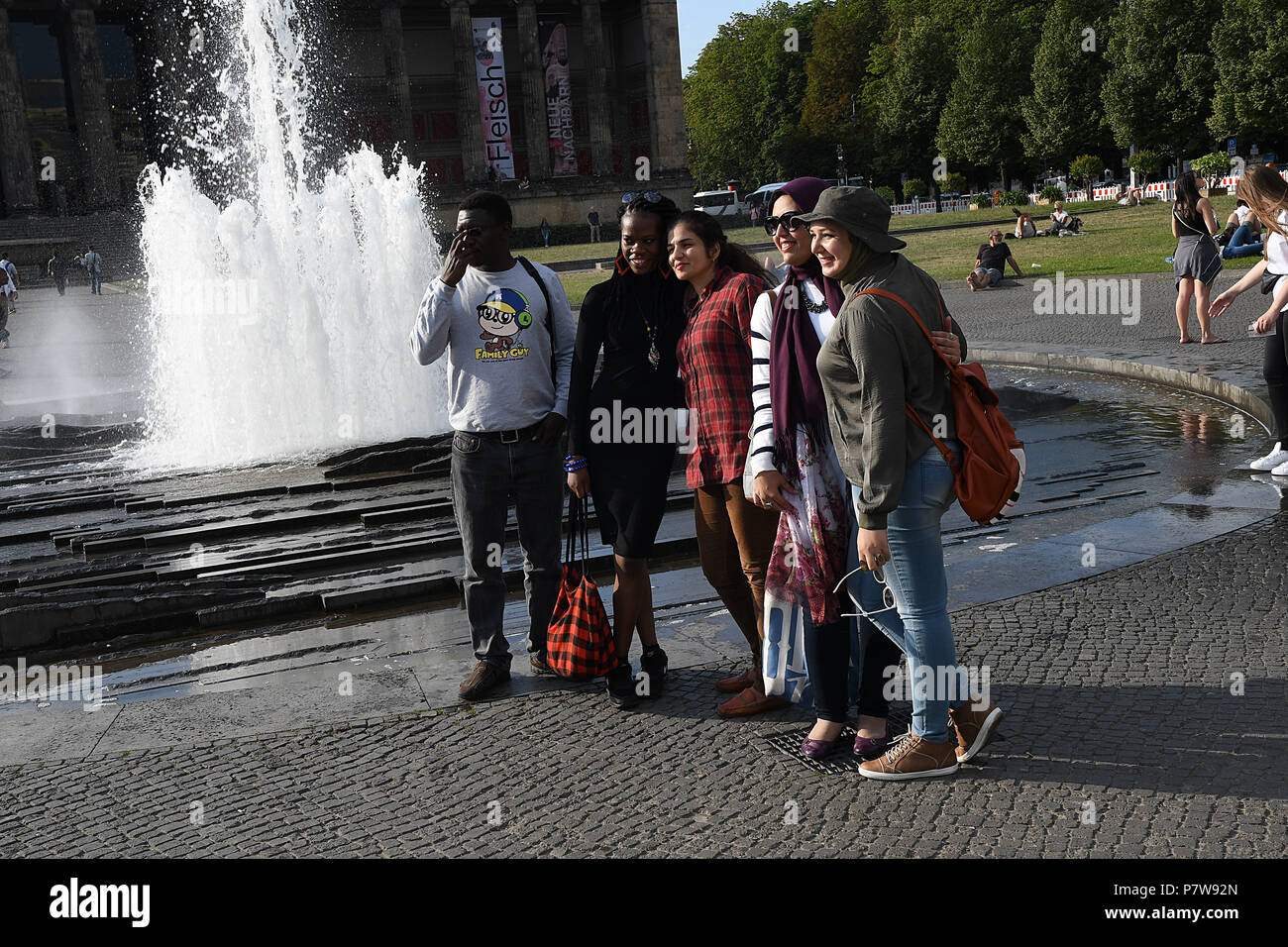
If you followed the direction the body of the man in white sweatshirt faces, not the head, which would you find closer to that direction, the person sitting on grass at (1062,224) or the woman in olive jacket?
the woman in olive jacket

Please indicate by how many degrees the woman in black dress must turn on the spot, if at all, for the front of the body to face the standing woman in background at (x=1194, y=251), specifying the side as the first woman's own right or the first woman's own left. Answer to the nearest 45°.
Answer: approximately 135° to the first woman's own left

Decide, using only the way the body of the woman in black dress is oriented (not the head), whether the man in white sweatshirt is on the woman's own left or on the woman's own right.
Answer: on the woman's own right

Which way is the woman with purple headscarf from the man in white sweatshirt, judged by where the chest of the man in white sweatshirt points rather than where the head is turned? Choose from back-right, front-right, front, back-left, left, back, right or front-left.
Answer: front-left

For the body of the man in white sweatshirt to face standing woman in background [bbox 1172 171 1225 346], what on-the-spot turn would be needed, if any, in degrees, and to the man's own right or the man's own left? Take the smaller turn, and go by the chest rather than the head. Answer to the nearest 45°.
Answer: approximately 135° to the man's own left

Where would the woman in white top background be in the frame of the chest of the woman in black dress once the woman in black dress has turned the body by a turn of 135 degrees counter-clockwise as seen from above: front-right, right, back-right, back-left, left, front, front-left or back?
front

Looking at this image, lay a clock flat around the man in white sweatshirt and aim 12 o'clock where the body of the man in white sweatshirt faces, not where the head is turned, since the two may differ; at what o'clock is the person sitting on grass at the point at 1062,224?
The person sitting on grass is roughly at 7 o'clock from the man in white sweatshirt.

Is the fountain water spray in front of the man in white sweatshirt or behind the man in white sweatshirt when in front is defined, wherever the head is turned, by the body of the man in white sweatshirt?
behind

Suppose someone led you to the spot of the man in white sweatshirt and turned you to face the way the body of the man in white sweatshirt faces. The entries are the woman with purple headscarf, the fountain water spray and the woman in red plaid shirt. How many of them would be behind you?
1

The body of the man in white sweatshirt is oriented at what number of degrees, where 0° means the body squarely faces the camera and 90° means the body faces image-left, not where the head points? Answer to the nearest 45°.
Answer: approximately 0°

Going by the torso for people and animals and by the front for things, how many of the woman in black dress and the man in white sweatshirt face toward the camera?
2

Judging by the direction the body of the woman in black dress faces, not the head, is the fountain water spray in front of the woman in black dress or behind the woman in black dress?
behind

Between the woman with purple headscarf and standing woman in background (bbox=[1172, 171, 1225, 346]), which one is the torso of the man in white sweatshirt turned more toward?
the woman with purple headscarf
